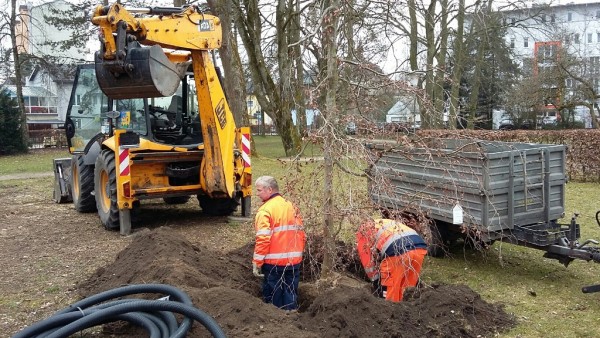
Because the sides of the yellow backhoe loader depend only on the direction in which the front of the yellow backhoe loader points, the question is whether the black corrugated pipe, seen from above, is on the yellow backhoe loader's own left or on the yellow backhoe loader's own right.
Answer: on the yellow backhoe loader's own left

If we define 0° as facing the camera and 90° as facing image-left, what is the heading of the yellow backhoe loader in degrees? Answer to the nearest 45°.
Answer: approximately 135°

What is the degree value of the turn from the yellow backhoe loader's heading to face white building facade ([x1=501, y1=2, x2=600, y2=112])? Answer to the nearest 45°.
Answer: approximately 90° to its right

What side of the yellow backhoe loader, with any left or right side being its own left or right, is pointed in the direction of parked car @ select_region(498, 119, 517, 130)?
right

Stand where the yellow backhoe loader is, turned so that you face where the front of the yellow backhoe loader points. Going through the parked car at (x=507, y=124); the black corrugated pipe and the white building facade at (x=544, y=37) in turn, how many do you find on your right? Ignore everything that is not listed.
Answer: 2

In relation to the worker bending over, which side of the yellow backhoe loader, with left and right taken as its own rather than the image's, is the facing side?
back
